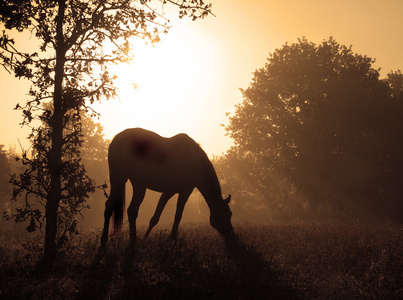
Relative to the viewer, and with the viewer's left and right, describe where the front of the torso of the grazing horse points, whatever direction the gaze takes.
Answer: facing away from the viewer and to the right of the viewer
